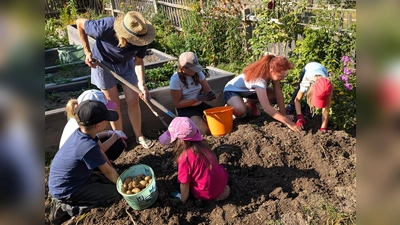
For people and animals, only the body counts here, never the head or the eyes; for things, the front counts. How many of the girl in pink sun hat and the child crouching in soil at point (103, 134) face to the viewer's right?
1

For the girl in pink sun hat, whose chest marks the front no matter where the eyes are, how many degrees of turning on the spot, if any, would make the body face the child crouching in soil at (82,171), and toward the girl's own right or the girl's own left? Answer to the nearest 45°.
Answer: approximately 45° to the girl's own left

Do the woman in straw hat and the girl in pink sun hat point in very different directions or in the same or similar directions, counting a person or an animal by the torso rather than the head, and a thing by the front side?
very different directions

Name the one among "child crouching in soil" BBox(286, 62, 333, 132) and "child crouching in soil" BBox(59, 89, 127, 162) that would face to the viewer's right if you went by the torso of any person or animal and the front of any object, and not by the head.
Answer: "child crouching in soil" BBox(59, 89, 127, 162)

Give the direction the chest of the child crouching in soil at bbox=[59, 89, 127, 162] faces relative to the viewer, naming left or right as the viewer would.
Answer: facing to the right of the viewer

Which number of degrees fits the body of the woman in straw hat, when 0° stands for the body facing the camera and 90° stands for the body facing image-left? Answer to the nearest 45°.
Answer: approximately 315°

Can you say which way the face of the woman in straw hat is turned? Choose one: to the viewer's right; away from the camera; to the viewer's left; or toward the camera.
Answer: to the viewer's right

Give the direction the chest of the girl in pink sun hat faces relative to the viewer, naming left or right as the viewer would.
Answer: facing away from the viewer and to the left of the viewer
